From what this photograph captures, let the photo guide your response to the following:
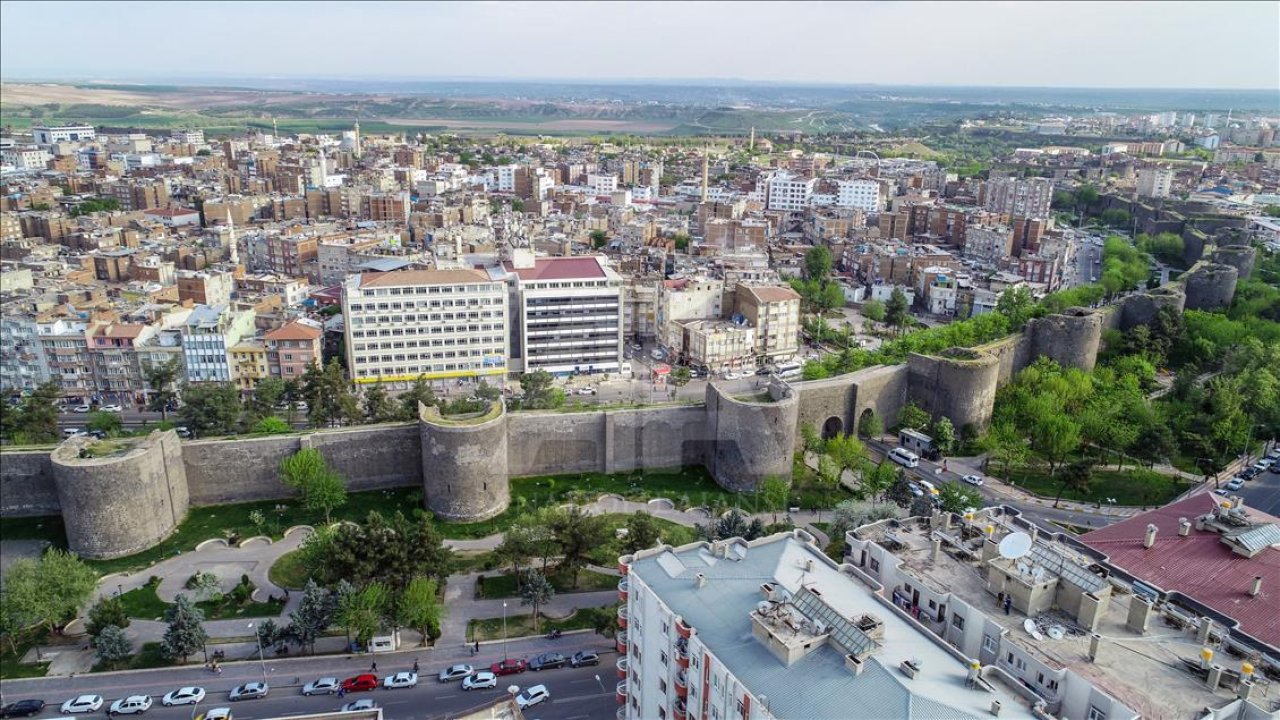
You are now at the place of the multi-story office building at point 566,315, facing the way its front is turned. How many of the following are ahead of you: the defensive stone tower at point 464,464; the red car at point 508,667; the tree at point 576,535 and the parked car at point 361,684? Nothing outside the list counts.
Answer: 4

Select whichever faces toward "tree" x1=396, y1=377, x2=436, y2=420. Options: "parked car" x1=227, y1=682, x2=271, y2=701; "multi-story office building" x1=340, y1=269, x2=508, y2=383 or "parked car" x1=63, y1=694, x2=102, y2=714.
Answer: the multi-story office building

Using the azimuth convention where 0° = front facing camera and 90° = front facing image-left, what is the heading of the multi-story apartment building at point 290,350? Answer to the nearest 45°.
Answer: approximately 0°

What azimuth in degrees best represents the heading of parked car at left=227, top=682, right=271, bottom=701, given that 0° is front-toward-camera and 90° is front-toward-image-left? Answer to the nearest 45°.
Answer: approximately 90°

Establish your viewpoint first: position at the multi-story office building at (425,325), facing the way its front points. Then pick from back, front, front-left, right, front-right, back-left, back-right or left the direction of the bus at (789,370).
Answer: left

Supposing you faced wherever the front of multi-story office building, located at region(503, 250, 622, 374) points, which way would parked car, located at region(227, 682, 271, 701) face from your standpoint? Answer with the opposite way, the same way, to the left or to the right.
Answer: to the right

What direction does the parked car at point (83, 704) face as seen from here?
to the viewer's left

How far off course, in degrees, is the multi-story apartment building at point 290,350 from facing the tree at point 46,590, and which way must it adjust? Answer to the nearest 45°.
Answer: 0° — it already faces it

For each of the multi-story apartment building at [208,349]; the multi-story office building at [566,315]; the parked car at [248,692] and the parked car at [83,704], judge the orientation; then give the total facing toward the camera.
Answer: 2

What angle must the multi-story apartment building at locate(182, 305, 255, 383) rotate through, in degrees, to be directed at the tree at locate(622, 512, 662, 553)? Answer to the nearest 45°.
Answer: approximately 45° to its left

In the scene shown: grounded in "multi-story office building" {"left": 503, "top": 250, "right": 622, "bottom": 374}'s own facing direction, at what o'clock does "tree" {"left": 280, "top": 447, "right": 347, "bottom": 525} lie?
The tree is roughly at 1 o'clock from the multi-story office building.

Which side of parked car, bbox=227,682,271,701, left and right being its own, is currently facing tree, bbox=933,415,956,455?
back
